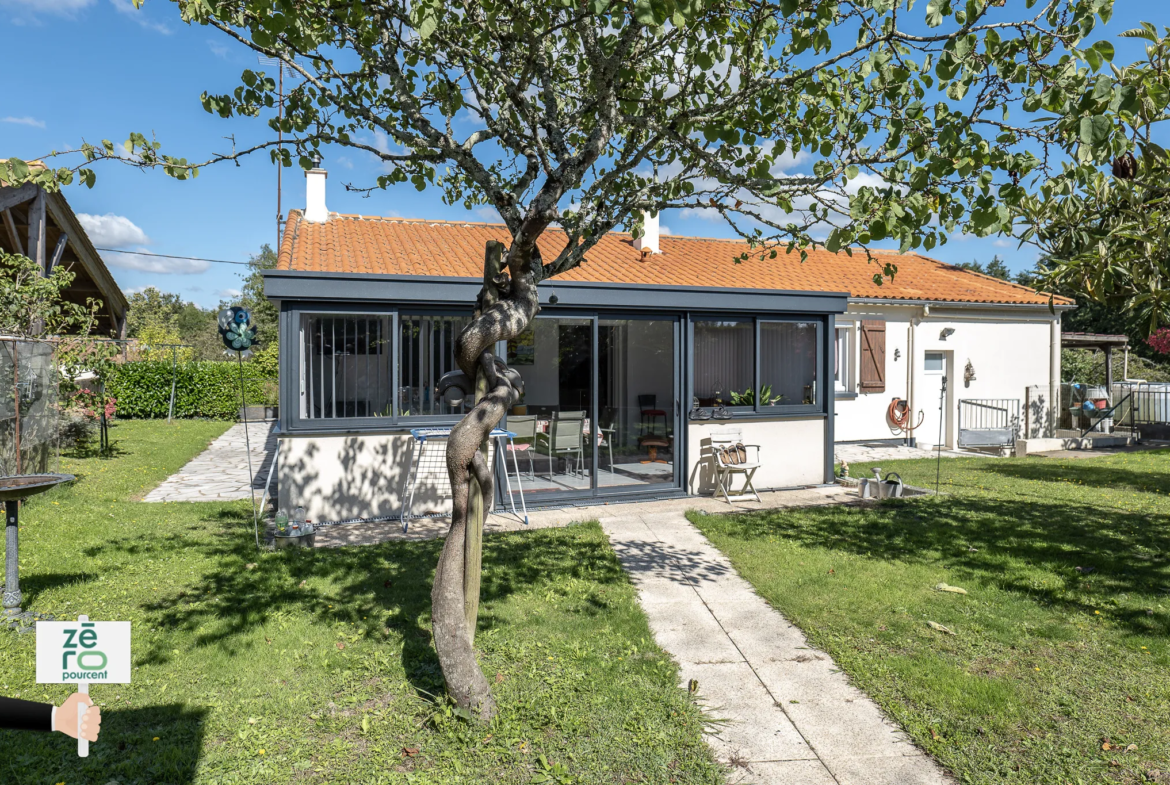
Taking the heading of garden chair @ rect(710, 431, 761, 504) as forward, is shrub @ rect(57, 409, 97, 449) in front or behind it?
behind

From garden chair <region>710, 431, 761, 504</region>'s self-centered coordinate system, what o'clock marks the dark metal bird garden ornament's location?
The dark metal bird garden ornament is roughly at 3 o'clock from the garden chair.

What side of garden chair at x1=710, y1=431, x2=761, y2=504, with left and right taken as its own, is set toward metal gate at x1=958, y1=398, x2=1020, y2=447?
left

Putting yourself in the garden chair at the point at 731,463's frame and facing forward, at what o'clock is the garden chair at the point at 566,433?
the garden chair at the point at 566,433 is roughly at 4 o'clock from the garden chair at the point at 731,463.

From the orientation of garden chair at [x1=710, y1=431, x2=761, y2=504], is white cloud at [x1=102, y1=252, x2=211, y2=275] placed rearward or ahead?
rearward

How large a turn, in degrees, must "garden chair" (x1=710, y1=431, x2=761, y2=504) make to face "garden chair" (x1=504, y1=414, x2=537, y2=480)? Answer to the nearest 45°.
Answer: approximately 135° to its right

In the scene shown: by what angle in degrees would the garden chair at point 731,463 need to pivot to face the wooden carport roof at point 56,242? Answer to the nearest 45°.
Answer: approximately 135° to its right

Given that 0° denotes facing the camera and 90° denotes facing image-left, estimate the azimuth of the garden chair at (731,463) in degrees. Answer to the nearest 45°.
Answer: approximately 315°
